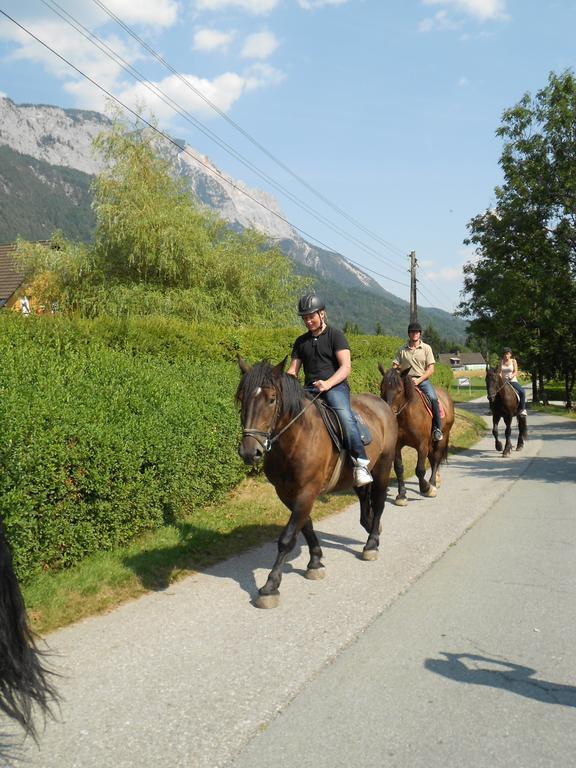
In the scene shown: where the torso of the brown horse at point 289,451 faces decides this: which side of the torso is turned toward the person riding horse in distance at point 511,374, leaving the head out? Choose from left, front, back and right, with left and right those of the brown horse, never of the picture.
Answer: back

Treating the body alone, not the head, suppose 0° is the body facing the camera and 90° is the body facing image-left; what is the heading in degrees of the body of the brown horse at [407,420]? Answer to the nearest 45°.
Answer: approximately 45°

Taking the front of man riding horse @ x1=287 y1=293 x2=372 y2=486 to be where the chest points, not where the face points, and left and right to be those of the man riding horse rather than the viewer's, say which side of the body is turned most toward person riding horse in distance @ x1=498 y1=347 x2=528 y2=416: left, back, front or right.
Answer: back

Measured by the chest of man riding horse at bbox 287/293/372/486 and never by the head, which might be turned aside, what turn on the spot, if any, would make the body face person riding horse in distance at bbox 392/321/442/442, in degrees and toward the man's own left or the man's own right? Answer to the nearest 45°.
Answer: approximately 135° to the man's own right

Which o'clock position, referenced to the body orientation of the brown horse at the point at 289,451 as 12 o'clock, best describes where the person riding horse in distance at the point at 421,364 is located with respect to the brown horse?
The person riding horse in distance is roughly at 5 o'clock from the brown horse.

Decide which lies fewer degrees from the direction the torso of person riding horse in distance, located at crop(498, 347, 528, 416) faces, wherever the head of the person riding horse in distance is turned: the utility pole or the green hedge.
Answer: the green hedge

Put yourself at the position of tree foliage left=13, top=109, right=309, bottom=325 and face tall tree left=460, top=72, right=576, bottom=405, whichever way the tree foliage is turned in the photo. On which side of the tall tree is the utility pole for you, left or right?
left
